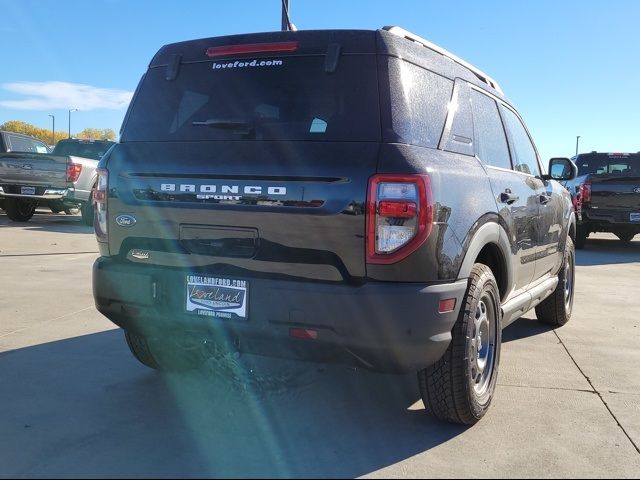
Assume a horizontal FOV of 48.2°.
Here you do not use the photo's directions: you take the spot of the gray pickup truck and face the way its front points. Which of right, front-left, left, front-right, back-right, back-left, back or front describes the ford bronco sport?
back-right

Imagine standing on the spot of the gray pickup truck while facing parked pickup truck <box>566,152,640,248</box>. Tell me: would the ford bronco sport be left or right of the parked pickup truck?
right

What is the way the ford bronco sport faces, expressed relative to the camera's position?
facing away from the viewer and to the right of the viewer

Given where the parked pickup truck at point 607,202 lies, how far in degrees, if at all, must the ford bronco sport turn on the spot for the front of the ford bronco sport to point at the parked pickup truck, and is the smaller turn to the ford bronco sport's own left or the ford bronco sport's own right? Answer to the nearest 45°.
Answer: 0° — it already faces it

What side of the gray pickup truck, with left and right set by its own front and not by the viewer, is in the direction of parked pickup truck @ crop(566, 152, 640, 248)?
right

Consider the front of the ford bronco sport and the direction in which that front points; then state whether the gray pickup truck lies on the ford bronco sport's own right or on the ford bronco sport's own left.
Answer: on the ford bronco sport's own left

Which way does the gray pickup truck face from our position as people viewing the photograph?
facing away from the viewer and to the right of the viewer

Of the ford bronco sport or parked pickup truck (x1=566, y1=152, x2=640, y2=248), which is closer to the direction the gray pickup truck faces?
the parked pickup truck
